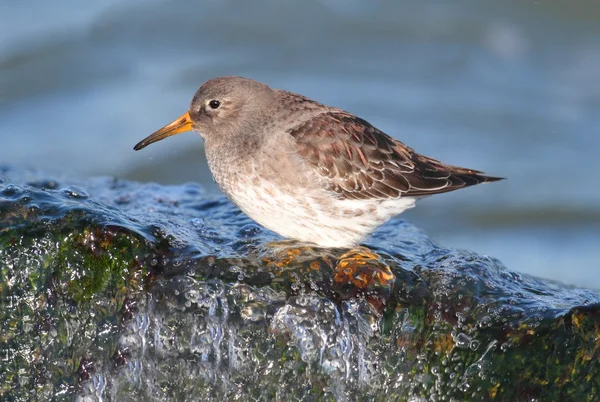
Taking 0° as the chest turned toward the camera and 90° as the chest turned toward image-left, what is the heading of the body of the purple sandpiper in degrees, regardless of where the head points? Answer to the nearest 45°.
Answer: approximately 90°
